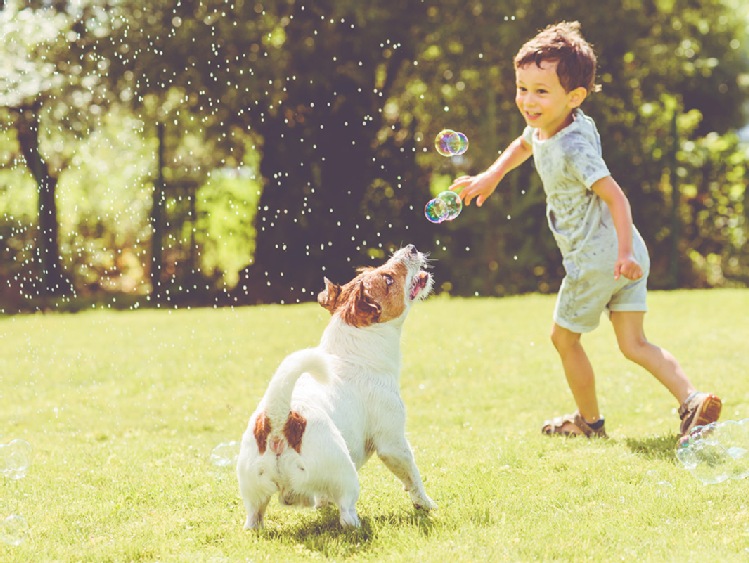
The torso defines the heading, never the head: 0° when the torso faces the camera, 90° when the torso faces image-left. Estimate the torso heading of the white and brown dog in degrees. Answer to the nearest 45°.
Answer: approximately 225°

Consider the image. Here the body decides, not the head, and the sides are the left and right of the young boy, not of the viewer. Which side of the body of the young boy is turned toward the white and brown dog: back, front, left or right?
front

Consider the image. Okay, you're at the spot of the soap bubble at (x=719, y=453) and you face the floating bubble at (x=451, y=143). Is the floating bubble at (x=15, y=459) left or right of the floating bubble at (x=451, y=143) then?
left

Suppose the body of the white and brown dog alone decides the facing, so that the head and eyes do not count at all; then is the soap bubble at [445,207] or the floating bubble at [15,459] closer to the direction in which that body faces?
the soap bubble

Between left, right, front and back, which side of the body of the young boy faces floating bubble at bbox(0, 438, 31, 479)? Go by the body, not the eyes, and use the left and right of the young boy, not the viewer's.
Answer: front

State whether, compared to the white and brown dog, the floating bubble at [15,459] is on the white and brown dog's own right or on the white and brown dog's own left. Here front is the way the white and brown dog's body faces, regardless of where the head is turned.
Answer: on the white and brown dog's own left

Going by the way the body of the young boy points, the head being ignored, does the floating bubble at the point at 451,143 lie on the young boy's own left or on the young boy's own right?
on the young boy's own right

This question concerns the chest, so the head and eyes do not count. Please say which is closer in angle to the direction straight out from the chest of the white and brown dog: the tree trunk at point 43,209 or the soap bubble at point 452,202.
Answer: the soap bubble

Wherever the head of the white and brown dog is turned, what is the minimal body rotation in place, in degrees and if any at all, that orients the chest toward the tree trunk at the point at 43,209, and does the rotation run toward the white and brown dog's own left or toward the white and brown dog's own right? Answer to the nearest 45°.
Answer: approximately 45° to the white and brown dog's own left

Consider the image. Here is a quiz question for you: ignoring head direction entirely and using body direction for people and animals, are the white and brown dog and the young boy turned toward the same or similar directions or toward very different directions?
very different directions

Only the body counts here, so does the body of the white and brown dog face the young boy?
yes

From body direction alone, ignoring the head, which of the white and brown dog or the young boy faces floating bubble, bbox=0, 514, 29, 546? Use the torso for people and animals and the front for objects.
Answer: the young boy
